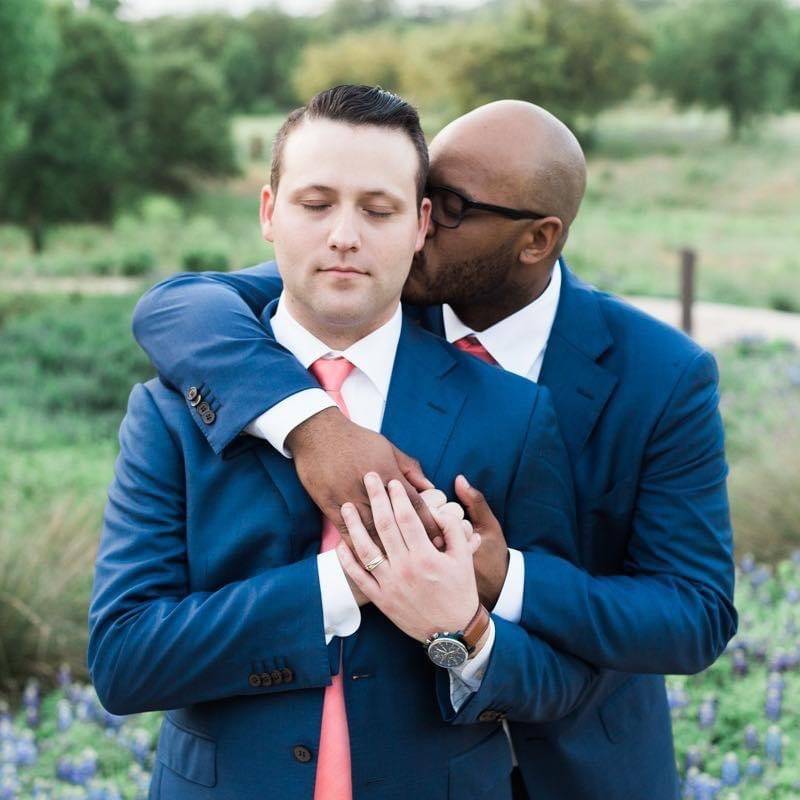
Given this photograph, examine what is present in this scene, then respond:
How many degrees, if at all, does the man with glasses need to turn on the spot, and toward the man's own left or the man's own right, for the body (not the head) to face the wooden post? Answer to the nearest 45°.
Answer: approximately 135° to the man's own right

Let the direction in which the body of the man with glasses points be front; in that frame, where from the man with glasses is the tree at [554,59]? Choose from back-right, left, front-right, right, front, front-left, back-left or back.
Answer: back-right

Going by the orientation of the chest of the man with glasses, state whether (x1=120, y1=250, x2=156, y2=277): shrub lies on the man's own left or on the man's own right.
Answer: on the man's own right

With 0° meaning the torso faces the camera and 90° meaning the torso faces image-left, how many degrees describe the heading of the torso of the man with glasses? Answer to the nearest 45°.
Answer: approximately 45°

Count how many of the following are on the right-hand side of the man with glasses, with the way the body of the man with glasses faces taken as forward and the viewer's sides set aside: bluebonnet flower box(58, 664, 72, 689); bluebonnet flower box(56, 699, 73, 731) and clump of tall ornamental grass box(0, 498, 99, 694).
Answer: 3

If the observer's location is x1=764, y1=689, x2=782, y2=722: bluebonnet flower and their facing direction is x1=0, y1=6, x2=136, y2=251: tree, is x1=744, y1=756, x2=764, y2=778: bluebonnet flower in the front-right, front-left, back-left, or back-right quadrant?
back-left

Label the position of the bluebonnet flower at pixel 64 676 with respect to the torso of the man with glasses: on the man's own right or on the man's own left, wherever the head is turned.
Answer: on the man's own right
